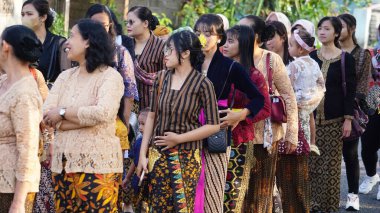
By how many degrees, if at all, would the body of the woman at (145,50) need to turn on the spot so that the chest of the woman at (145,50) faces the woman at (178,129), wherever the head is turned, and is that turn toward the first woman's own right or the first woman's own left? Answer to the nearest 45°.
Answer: approximately 45° to the first woman's own left

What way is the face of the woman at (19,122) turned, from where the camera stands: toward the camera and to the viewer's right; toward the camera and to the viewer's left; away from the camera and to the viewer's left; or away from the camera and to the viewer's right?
away from the camera and to the viewer's left

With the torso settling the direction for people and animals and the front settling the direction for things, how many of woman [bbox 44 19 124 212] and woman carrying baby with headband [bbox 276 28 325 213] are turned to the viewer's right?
0

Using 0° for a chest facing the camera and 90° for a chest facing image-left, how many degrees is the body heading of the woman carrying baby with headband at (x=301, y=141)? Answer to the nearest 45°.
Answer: approximately 90°

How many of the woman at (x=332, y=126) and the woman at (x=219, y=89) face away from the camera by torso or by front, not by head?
0

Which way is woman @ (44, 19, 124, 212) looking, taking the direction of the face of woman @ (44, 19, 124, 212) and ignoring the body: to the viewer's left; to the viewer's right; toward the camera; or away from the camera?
to the viewer's left

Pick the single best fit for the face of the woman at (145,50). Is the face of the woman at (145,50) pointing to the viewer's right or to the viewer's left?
to the viewer's left
